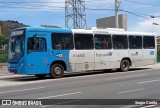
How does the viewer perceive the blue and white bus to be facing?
facing the viewer and to the left of the viewer
